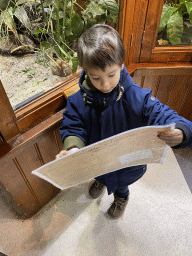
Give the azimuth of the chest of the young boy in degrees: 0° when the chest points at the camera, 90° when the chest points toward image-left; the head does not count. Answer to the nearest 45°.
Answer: approximately 0°
